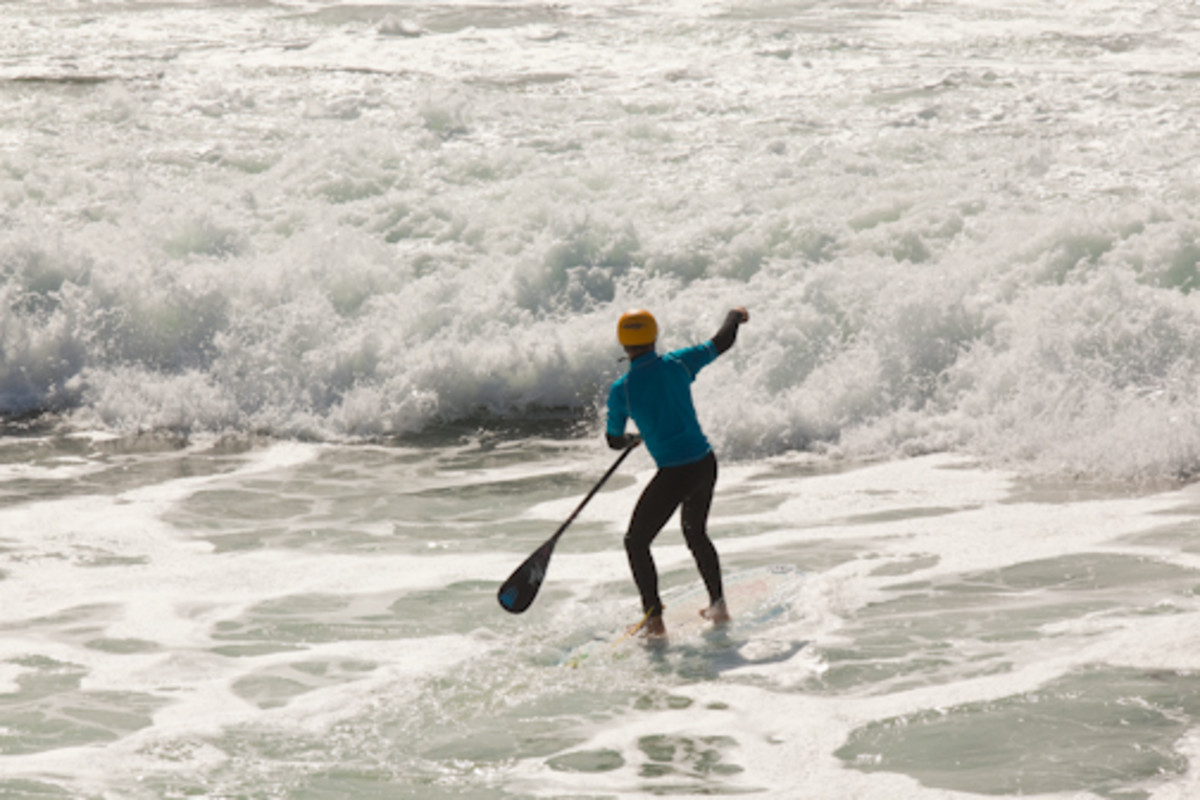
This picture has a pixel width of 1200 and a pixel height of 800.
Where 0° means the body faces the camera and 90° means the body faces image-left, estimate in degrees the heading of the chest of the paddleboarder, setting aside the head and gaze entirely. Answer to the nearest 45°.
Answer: approximately 135°
